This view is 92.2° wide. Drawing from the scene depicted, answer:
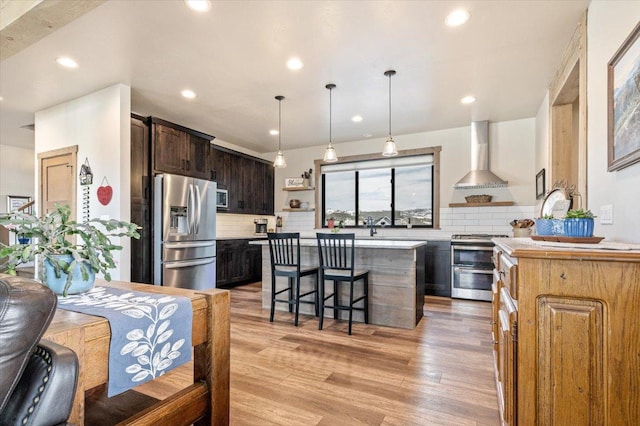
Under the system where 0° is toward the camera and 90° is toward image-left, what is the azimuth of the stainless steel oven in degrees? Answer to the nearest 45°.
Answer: approximately 0°

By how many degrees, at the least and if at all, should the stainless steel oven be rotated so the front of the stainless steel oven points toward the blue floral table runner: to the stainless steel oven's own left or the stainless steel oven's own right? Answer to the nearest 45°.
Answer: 0° — it already faces it

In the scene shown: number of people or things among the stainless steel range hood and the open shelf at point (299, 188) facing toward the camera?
2

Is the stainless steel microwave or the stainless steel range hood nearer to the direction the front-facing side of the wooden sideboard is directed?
the stainless steel microwave

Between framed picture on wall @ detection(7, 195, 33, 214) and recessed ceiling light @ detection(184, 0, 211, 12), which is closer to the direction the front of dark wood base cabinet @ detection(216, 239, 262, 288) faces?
the recessed ceiling light

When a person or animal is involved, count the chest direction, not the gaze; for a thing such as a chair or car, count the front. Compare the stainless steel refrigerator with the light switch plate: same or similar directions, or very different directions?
very different directions

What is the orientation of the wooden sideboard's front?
to the viewer's left

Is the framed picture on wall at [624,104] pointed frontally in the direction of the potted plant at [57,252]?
yes

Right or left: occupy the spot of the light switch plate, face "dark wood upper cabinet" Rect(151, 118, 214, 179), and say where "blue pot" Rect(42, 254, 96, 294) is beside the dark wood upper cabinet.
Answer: left

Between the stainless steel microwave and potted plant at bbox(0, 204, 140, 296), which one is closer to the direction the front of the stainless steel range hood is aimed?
the potted plant

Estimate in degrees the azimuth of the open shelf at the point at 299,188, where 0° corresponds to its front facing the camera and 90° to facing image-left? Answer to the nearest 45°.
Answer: approximately 0°

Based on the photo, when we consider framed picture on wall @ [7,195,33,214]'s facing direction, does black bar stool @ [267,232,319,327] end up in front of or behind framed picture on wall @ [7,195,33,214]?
in front
